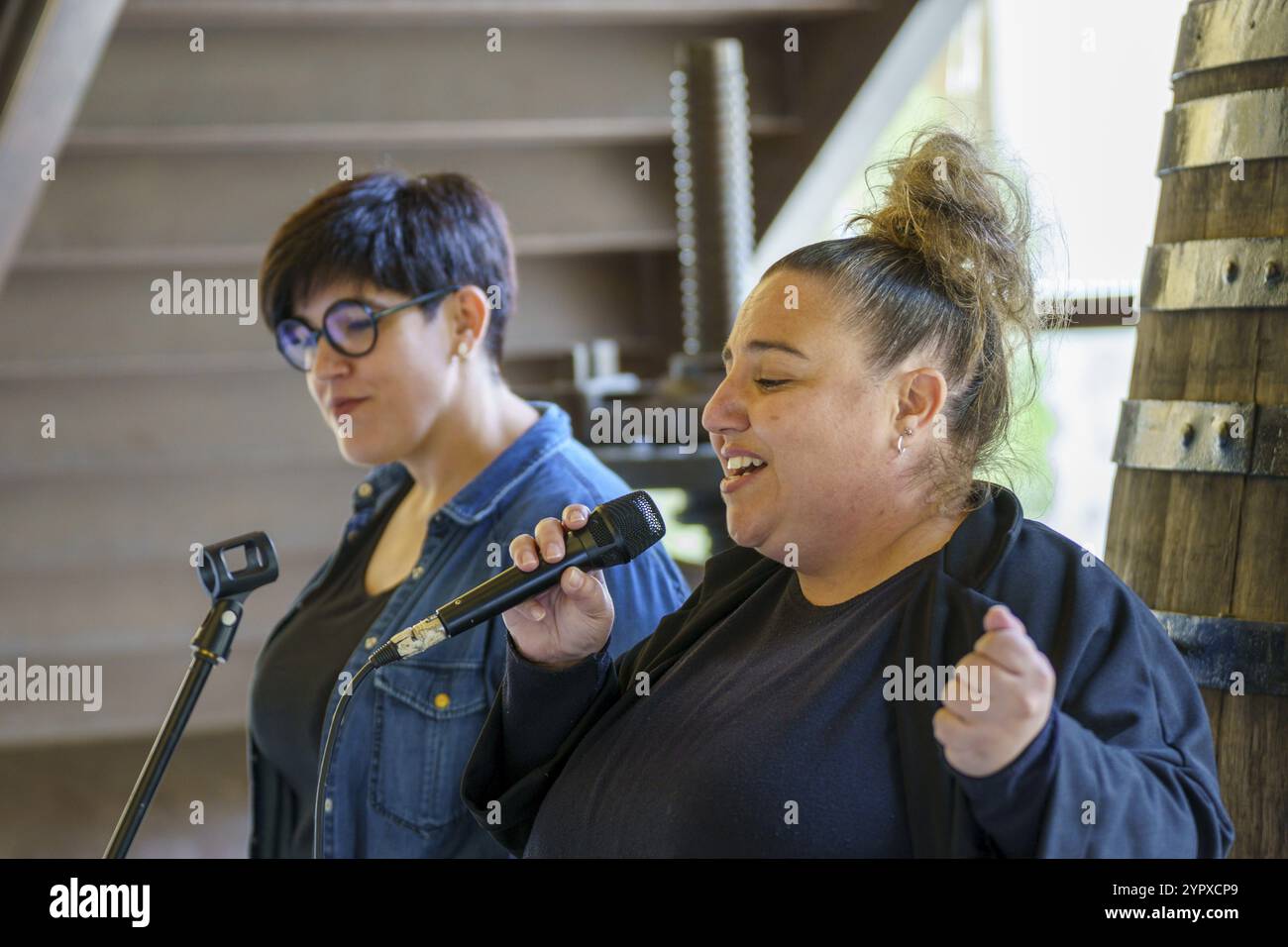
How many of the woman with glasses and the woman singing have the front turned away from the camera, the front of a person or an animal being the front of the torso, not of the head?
0

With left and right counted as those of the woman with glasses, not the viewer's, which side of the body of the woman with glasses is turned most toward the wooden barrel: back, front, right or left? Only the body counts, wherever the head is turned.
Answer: left

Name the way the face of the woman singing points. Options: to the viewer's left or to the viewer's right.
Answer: to the viewer's left

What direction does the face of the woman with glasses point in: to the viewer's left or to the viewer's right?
to the viewer's left

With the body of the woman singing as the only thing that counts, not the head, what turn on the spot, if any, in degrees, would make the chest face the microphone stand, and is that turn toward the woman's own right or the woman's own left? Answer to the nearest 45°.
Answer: approximately 45° to the woman's own right

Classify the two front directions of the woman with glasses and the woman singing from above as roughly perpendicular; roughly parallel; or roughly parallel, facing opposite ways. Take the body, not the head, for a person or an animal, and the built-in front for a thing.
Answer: roughly parallel

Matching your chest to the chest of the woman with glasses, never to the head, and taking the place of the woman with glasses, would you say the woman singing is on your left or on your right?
on your left

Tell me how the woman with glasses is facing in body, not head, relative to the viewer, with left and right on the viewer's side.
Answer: facing the viewer and to the left of the viewer

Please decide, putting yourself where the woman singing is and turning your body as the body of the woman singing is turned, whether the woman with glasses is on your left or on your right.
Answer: on your right

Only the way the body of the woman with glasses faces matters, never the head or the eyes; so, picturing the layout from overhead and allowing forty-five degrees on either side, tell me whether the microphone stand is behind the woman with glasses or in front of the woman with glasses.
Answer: in front
